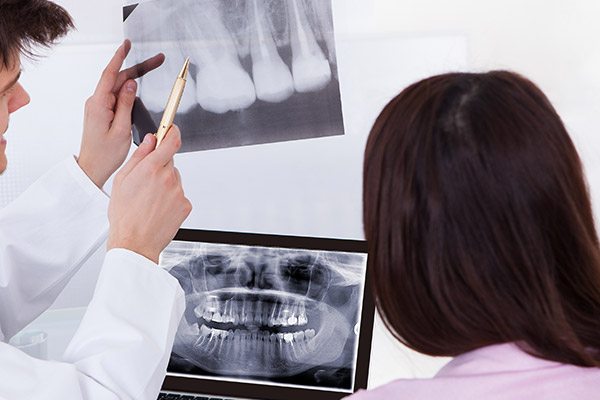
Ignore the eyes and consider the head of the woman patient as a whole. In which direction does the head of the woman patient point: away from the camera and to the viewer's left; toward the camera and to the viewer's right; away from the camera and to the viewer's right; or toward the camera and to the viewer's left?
away from the camera and to the viewer's left

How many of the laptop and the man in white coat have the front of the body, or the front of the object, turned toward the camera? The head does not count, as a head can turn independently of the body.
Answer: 1

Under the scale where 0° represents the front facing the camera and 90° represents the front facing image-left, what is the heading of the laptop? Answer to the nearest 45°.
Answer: approximately 0°

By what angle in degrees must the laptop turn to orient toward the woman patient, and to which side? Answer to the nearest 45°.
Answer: approximately 45° to its left

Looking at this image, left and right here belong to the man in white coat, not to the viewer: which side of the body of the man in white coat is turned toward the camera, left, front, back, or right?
right

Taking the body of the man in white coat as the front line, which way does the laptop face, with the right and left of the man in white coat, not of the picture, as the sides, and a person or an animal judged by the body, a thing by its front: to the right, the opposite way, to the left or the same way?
to the right

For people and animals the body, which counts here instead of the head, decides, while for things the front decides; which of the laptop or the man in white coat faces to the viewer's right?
the man in white coat

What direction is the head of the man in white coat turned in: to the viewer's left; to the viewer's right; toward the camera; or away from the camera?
to the viewer's right
